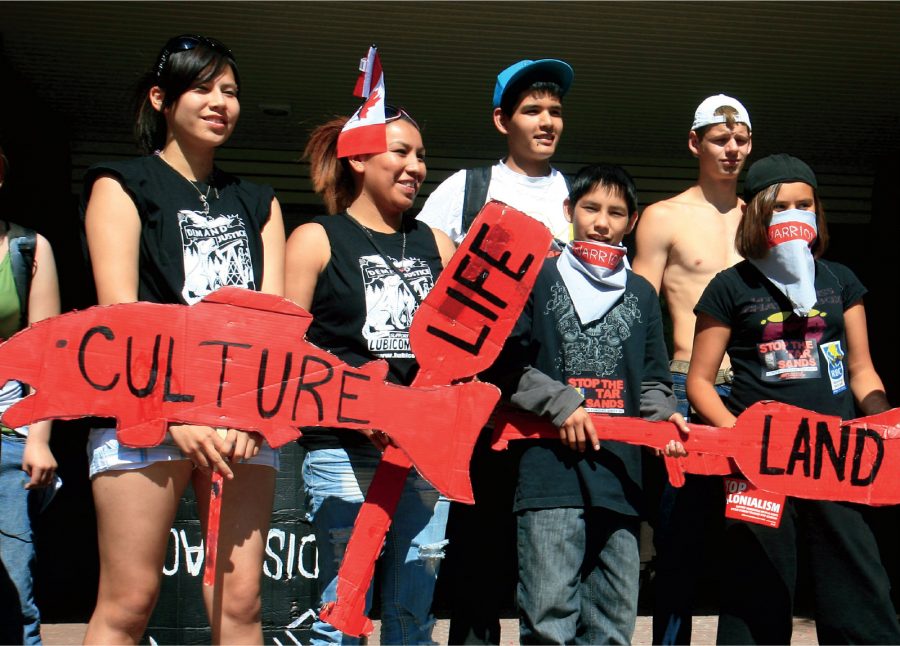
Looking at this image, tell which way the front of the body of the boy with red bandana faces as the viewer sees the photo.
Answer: toward the camera

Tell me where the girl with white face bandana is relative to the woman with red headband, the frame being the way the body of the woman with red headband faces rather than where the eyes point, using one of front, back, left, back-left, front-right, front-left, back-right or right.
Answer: front-left

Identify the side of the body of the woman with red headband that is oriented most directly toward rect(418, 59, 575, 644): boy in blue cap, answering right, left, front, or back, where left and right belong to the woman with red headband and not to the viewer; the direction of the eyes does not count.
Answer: left

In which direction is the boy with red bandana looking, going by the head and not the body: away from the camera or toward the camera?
toward the camera

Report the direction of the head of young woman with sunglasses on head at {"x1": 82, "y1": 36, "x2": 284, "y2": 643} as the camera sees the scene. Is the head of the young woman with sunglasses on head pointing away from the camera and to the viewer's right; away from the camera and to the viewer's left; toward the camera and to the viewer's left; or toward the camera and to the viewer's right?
toward the camera and to the viewer's right

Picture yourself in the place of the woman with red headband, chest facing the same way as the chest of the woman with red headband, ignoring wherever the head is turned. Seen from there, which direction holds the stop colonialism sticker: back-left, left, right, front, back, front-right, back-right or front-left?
front-left

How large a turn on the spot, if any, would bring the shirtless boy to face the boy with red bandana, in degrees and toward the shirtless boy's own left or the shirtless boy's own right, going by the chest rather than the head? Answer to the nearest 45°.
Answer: approximately 45° to the shirtless boy's own right

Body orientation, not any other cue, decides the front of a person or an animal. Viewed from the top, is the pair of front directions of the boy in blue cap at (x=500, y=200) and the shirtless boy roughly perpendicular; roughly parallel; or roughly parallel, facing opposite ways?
roughly parallel

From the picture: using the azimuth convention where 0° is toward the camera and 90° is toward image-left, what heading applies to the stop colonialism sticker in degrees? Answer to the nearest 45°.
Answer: approximately 0°

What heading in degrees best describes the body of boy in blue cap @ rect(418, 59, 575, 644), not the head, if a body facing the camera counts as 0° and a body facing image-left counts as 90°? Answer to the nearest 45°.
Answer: approximately 315°

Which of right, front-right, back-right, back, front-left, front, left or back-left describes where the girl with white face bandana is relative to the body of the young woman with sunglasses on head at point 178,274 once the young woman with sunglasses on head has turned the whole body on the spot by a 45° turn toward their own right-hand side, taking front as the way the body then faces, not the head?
left

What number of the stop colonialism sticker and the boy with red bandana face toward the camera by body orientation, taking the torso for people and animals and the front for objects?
2

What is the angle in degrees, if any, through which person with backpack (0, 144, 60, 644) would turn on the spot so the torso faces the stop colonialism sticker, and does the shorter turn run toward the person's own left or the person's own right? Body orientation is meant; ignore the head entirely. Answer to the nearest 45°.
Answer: approximately 90° to the person's own left
